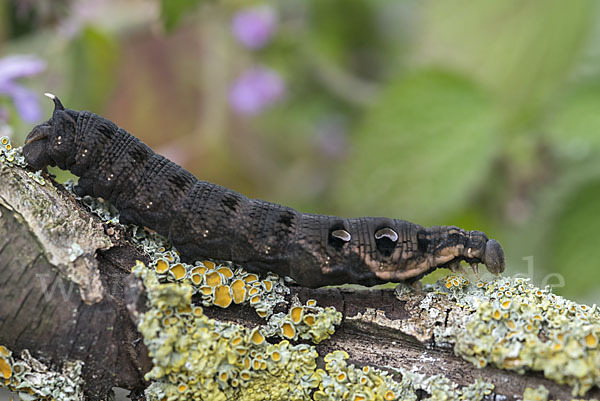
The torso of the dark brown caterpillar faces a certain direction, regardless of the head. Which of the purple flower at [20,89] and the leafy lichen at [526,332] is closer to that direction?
the leafy lichen

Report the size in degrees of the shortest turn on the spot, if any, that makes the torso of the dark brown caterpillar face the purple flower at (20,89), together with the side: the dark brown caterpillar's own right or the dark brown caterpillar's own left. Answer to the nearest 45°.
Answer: approximately 180°

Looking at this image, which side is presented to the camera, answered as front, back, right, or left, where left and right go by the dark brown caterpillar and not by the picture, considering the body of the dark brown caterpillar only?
right
